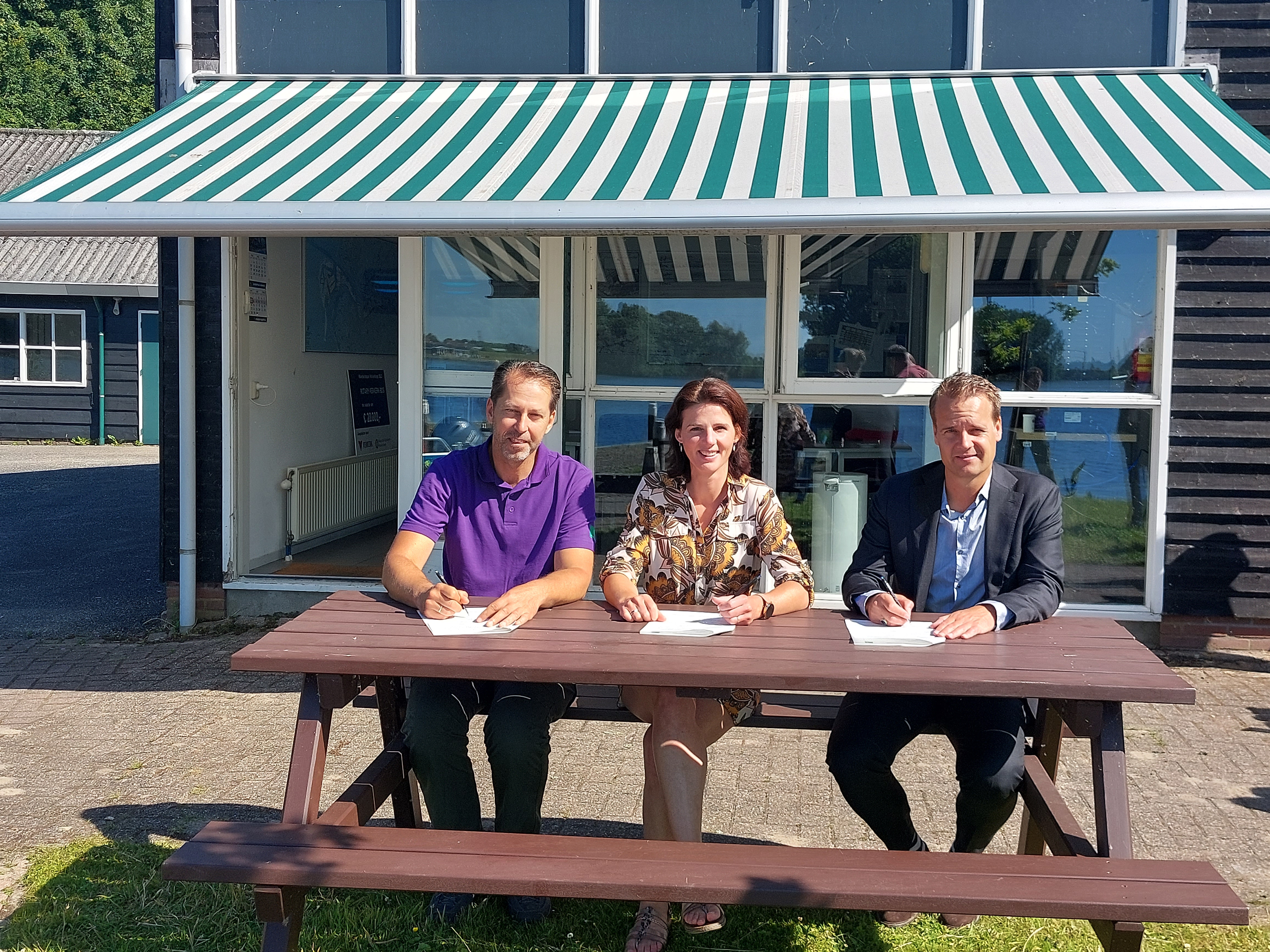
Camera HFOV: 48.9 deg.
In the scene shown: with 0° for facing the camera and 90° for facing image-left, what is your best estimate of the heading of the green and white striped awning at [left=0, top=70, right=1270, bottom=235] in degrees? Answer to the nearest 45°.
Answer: approximately 0°

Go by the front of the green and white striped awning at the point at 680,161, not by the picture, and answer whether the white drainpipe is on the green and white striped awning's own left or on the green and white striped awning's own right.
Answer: on the green and white striped awning's own right

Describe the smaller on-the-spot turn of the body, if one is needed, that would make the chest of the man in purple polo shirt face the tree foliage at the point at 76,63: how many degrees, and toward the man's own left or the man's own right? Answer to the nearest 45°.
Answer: approximately 180°

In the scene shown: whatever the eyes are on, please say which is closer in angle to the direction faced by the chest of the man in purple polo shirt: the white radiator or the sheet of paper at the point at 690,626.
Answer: the sheet of paper

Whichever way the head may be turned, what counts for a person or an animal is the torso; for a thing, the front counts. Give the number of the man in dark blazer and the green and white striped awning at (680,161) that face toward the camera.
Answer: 2

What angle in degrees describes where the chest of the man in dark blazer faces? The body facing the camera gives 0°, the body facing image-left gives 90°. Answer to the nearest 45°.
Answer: approximately 0°

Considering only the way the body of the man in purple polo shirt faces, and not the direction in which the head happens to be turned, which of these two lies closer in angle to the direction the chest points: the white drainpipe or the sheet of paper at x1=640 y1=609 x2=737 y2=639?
the sheet of paper

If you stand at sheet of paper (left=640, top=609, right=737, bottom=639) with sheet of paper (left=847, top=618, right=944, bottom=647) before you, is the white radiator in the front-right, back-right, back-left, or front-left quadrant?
back-left
